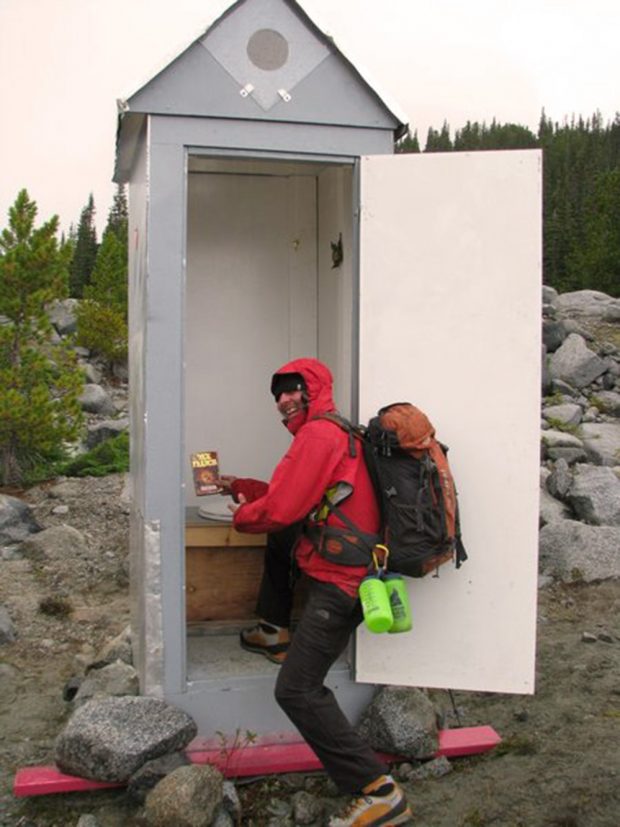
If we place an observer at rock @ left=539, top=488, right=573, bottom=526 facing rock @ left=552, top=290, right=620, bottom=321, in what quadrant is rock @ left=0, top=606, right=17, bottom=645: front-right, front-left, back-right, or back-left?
back-left

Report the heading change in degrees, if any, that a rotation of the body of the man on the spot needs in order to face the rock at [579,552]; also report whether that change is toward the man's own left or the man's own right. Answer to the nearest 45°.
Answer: approximately 135° to the man's own right

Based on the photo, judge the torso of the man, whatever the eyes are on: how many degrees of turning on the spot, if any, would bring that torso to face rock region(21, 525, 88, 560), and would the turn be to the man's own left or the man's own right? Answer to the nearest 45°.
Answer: approximately 45° to the man's own right

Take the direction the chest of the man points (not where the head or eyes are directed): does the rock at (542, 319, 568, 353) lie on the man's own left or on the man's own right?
on the man's own right

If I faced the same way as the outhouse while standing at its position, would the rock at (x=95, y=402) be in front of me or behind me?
behind

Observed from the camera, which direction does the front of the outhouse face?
facing the viewer

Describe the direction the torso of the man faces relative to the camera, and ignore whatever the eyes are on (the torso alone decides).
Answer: to the viewer's left

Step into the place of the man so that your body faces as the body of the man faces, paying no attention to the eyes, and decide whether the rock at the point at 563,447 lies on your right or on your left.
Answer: on your right

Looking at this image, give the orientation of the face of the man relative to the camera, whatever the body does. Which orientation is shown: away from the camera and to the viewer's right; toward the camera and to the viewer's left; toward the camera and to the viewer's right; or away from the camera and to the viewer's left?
toward the camera and to the viewer's left
